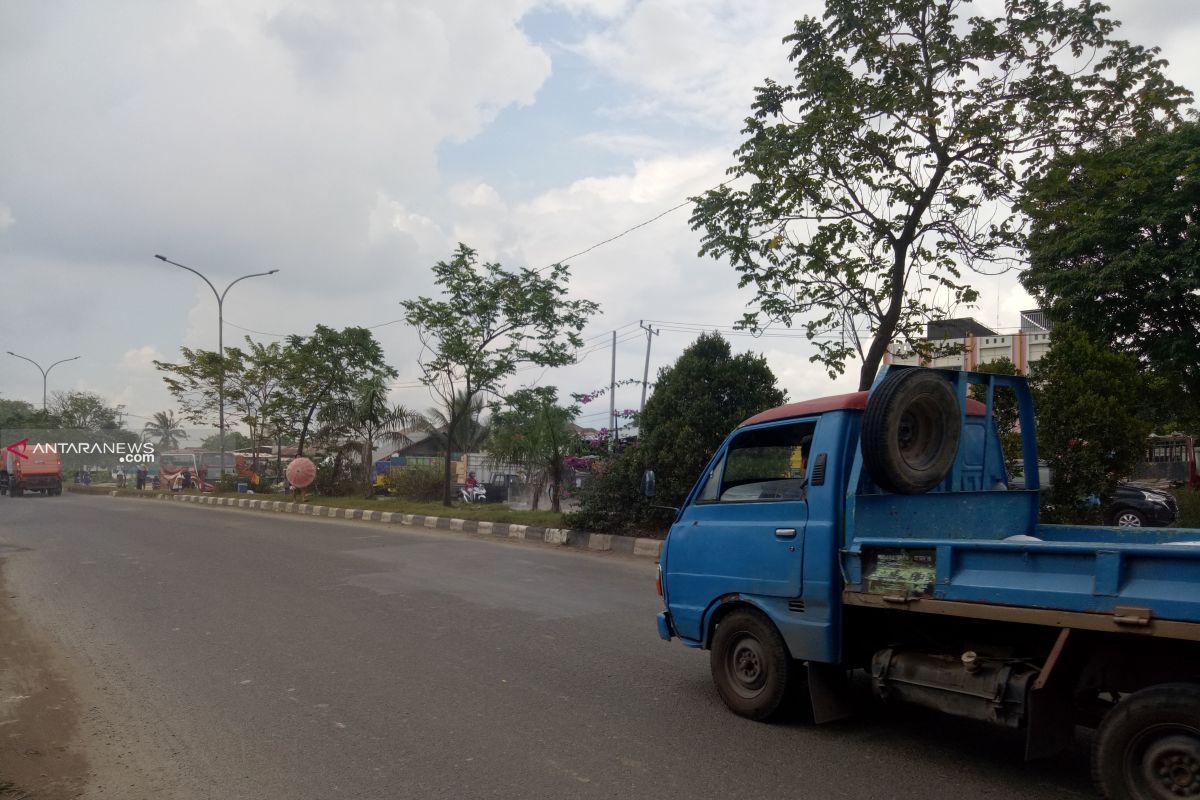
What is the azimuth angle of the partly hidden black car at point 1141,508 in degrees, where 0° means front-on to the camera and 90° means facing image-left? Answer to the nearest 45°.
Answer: approximately 315°

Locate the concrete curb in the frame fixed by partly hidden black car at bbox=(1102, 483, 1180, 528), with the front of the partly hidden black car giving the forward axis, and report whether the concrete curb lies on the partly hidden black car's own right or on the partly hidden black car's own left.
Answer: on the partly hidden black car's own right

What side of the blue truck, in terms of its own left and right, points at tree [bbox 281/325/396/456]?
front

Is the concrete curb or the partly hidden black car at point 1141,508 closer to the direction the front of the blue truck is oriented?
the concrete curb

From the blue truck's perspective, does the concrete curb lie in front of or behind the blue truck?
in front

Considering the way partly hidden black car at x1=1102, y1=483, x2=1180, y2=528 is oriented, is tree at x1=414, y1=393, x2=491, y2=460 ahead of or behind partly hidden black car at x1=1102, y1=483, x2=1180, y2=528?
behind

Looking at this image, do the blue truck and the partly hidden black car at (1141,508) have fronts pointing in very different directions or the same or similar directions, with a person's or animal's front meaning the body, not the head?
very different directions

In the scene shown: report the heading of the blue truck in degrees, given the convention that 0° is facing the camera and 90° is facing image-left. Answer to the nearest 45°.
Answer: approximately 135°
